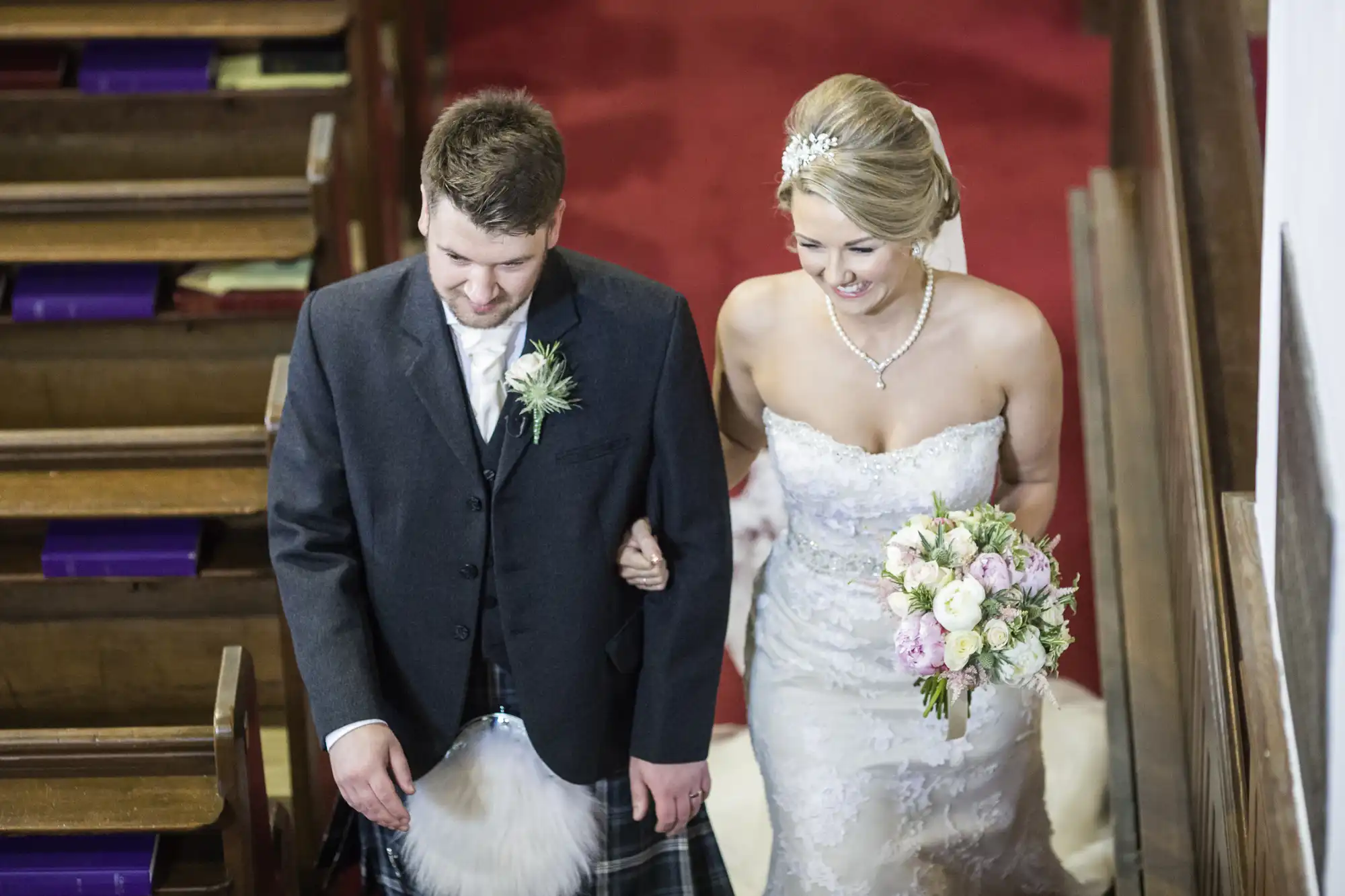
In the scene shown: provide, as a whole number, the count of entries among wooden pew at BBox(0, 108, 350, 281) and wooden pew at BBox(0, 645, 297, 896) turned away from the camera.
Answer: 2

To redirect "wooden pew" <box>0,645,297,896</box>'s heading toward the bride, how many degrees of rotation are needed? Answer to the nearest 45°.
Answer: approximately 90° to its right

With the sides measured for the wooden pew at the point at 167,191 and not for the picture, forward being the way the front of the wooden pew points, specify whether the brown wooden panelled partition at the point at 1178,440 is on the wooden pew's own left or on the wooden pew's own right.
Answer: on the wooden pew's own right

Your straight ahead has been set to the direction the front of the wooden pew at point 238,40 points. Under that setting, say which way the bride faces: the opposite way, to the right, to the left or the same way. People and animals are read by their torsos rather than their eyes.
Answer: the opposite way

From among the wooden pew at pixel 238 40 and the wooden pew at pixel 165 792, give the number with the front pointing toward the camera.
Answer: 0

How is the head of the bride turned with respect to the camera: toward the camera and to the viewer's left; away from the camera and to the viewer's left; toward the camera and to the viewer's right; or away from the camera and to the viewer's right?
toward the camera and to the viewer's left

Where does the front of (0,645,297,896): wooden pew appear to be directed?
away from the camera

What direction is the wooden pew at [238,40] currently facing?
away from the camera

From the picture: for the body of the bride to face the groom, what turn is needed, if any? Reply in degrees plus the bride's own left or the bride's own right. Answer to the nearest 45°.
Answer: approximately 45° to the bride's own right

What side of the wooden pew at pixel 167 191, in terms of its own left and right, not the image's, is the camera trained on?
back
